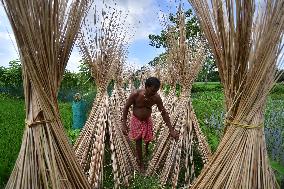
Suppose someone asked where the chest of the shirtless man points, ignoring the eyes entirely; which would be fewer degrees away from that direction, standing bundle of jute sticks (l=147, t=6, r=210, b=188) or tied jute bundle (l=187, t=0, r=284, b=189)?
the tied jute bundle

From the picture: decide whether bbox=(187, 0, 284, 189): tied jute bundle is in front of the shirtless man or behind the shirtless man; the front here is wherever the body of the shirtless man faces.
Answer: in front

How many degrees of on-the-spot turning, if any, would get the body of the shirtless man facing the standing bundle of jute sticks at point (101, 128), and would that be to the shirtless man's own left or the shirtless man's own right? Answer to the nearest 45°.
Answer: approximately 90° to the shirtless man's own right

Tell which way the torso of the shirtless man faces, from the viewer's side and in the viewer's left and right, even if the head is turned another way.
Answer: facing the viewer

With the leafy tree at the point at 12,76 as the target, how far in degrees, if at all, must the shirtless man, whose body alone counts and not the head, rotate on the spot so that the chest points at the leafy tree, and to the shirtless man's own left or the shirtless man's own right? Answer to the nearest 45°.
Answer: approximately 135° to the shirtless man's own right

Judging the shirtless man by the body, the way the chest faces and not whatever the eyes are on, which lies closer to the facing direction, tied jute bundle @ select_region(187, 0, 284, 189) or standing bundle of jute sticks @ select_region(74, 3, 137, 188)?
the tied jute bundle

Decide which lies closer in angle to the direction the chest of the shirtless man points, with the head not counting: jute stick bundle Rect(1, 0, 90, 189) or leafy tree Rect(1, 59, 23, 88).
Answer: the jute stick bundle
